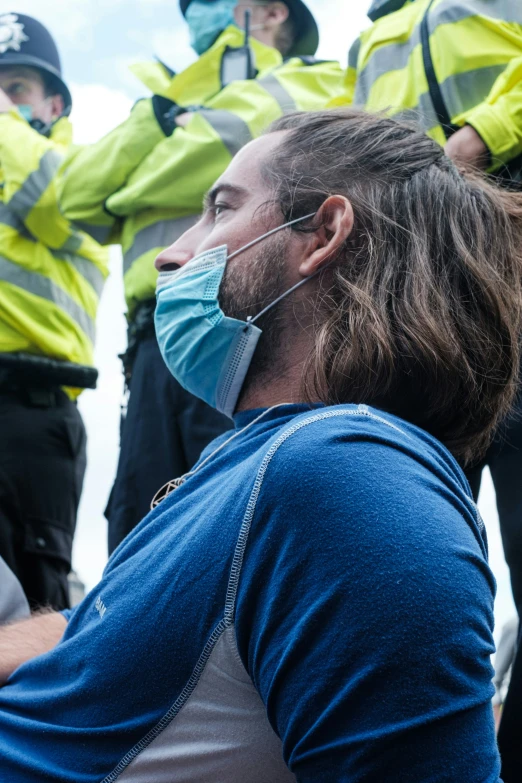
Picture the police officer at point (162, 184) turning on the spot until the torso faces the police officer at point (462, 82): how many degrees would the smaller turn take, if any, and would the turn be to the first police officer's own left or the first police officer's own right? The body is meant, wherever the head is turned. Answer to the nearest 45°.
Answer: approximately 90° to the first police officer's own left

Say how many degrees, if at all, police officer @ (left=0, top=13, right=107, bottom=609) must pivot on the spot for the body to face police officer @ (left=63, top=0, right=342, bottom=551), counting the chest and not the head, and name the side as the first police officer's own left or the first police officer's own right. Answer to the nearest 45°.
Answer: approximately 90° to the first police officer's own left

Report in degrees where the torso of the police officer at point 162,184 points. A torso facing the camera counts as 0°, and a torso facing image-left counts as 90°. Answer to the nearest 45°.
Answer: approximately 45°

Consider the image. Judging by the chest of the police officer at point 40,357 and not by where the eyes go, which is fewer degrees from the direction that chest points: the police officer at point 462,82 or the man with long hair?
the man with long hair

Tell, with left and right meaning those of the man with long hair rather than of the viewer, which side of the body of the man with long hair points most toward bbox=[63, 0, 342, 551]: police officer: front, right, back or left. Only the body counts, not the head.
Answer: right

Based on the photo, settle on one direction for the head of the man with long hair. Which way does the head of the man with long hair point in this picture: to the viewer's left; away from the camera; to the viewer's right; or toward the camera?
to the viewer's left

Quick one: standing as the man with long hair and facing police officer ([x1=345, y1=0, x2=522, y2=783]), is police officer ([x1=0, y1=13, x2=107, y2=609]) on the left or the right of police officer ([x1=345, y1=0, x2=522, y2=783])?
left

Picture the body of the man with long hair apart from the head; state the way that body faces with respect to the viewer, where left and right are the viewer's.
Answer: facing to the left of the viewer

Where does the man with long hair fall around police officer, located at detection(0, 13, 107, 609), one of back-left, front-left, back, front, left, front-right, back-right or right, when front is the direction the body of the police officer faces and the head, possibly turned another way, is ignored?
front-left

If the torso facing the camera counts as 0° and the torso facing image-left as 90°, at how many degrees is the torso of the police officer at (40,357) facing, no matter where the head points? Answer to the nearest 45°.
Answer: approximately 45°

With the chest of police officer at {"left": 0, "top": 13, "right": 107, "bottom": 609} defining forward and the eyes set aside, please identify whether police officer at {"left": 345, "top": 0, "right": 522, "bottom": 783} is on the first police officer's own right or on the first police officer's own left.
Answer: on the first police officer's own left

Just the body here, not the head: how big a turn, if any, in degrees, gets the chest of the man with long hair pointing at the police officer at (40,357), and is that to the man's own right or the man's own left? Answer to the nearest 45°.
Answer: approximately 90° to the man's own right
